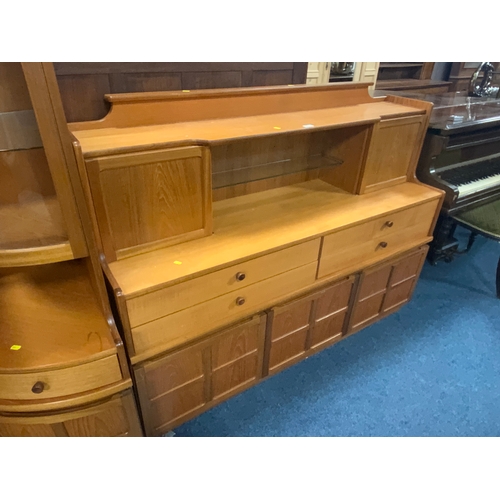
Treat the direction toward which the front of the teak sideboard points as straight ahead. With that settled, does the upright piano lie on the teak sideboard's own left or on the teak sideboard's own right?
on the teak sideboard's own left

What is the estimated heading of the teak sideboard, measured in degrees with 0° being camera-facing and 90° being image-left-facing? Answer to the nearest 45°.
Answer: approximately 315°
